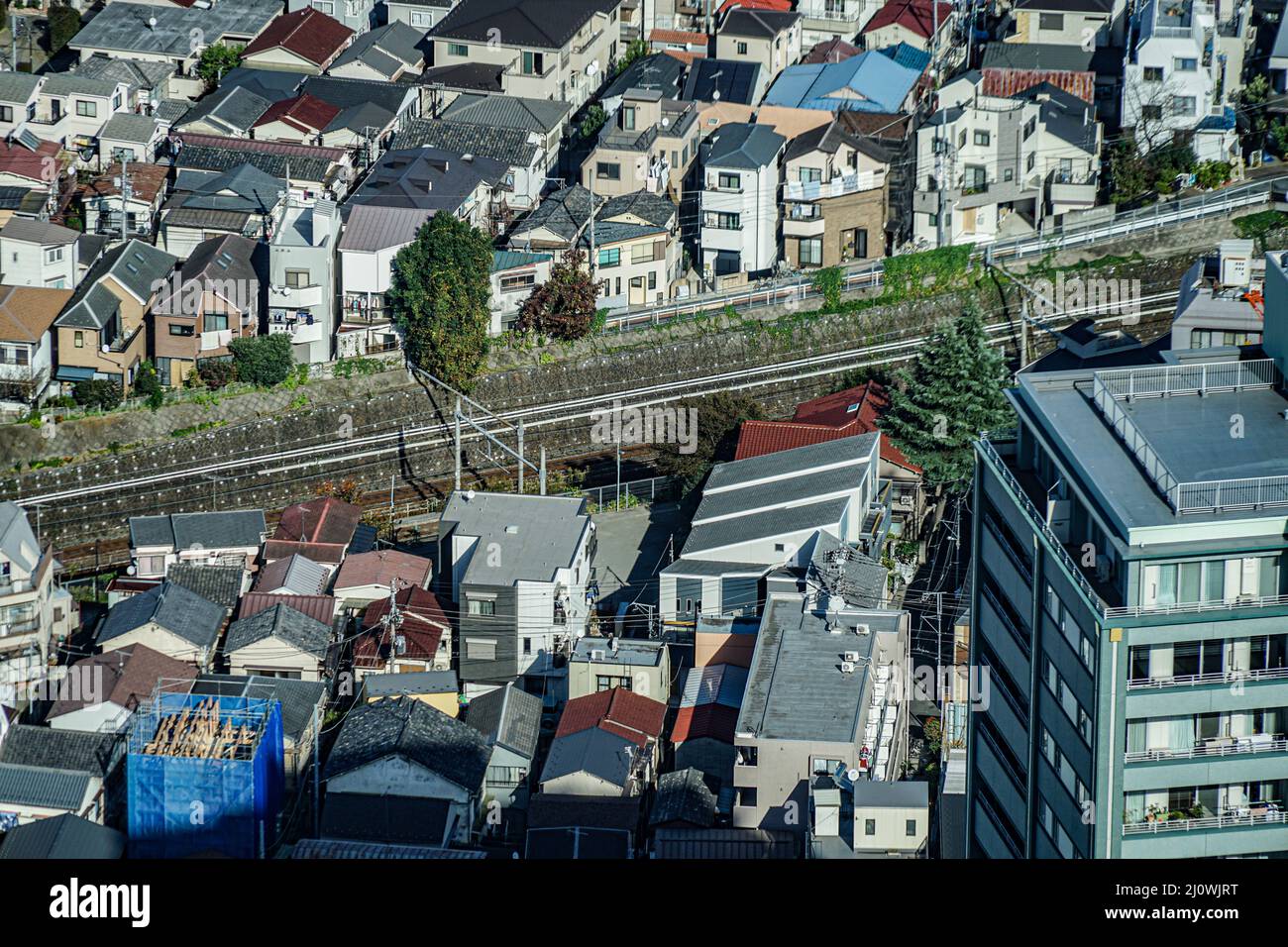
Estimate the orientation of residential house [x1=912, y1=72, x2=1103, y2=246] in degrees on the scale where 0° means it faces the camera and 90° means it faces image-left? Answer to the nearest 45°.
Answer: approximately 0°

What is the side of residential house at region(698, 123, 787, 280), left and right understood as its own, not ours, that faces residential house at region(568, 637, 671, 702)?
front

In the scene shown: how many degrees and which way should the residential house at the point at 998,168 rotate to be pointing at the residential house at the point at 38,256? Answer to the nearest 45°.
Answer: approximately 90° to its right

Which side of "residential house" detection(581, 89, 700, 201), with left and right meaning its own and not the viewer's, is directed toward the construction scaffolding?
front

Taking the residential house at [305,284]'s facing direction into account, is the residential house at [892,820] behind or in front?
in front

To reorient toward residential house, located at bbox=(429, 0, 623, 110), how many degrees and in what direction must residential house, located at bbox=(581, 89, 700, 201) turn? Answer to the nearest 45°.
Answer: approximately 135° to its right

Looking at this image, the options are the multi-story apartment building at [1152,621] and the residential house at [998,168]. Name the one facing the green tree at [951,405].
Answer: the residential house

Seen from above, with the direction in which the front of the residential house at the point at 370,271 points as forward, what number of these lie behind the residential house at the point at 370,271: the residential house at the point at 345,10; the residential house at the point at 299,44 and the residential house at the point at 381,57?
3

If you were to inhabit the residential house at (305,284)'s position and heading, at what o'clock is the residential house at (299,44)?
the residential house at (299,44) is roughly at 6 o'clock from the residential house at (305,284).
